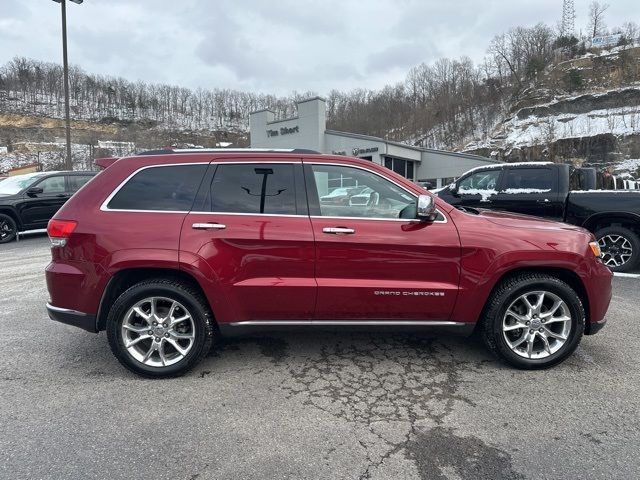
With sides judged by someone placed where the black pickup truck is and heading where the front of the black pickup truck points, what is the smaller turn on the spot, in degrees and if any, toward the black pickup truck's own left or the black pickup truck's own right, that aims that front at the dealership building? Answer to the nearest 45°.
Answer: approximately 45° to the black pickup truck's own right

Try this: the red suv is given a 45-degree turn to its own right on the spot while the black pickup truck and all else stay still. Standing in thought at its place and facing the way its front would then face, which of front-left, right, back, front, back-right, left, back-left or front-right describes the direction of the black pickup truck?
left

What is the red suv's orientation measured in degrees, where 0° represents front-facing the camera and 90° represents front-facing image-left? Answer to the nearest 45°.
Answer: approximately 270°

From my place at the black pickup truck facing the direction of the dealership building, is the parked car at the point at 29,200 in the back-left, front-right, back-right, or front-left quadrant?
front-left

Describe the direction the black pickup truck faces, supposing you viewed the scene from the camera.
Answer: facing to the left of the viewer

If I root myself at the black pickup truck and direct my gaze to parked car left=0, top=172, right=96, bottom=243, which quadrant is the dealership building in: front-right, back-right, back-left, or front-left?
front-right

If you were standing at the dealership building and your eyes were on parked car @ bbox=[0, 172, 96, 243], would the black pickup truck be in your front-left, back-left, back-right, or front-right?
front-left

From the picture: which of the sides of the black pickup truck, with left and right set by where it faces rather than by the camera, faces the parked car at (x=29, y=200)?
front

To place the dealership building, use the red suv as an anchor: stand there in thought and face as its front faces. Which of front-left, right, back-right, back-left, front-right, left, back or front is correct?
left
